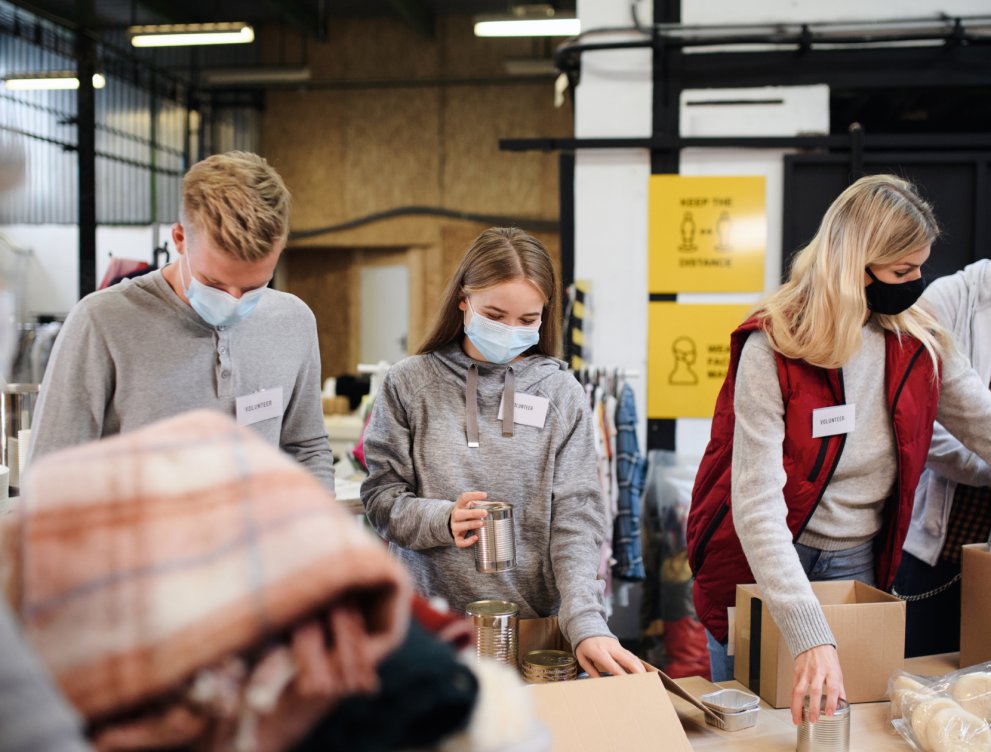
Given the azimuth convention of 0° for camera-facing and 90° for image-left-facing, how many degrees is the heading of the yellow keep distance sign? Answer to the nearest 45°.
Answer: approximately 0°

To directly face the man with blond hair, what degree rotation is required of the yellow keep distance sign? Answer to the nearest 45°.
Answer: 0° — it already faces them

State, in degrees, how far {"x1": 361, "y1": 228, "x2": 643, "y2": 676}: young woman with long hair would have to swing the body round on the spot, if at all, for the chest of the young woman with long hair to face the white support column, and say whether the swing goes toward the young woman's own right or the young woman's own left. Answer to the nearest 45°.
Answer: approximately 180°

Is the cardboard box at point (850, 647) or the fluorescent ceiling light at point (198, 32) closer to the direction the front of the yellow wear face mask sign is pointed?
the cardboard box

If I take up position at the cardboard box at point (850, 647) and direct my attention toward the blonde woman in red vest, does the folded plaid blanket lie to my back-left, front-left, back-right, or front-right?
back-left

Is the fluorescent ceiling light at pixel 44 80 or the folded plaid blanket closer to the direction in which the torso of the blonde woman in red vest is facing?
the folded plaid blanket

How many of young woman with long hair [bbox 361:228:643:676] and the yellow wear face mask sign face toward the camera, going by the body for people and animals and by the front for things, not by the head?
2
